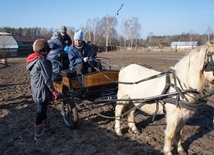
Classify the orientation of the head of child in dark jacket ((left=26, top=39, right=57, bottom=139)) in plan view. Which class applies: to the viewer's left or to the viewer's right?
to the viewer's right

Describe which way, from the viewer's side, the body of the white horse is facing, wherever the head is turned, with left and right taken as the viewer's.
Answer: facing the viewer and to the right of the viewer

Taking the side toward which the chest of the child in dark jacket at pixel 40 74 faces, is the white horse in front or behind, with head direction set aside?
in front

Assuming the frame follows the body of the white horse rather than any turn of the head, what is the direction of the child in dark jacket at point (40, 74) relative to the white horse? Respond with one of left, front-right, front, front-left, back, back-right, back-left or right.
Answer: back-right

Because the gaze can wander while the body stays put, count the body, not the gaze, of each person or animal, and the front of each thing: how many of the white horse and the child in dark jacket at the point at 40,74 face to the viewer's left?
0

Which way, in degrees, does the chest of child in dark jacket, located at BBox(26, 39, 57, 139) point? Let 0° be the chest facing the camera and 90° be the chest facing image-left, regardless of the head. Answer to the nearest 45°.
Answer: approximately 270°
